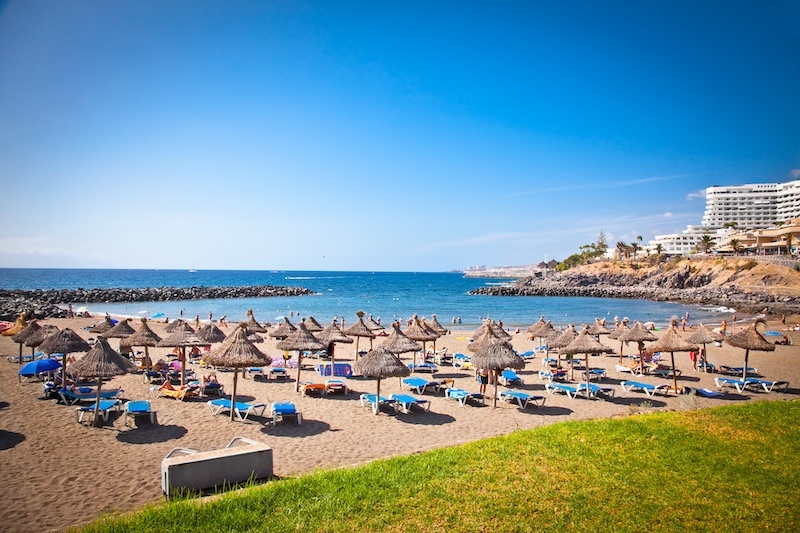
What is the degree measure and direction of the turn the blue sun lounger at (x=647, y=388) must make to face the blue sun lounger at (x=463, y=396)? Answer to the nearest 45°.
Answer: approximately 45° to its left

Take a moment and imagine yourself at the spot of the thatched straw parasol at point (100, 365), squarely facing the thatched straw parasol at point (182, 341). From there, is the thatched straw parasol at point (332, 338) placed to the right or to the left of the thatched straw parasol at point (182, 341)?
right

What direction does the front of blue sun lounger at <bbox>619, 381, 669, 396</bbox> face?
to the viewer's left

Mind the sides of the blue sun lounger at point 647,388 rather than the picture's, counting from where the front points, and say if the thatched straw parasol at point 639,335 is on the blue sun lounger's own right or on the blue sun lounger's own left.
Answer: on the blue sun lounger's own right

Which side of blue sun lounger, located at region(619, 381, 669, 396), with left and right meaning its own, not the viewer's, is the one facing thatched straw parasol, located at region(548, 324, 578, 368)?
front

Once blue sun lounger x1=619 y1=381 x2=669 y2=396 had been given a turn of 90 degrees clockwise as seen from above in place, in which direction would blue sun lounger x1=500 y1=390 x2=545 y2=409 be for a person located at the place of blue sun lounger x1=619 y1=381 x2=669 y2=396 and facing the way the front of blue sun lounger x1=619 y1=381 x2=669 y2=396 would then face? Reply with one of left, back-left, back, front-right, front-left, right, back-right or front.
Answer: back-left

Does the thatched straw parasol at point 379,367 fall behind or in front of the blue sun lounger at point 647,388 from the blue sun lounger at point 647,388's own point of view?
in front

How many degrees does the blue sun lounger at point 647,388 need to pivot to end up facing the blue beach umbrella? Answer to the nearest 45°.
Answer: approximately 45° to its left

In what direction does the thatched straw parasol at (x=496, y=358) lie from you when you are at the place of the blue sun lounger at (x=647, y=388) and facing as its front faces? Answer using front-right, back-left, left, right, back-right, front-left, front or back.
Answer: front-left

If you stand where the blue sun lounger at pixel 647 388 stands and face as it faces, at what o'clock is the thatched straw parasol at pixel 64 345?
The thatched straw parasol is roughly at 11 o'clock from the blue sun lounger.
